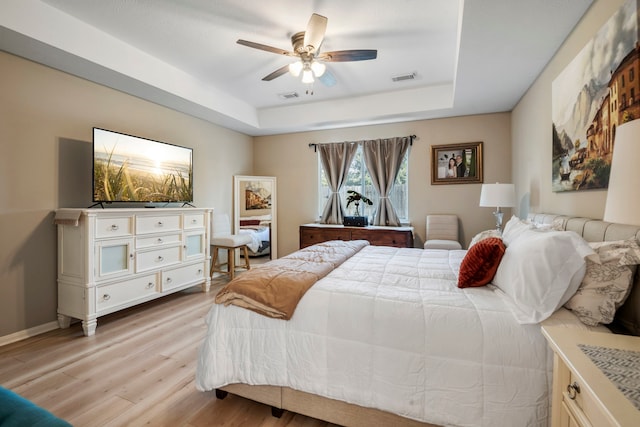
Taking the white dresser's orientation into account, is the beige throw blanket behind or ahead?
ahead

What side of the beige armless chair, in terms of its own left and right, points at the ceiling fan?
front

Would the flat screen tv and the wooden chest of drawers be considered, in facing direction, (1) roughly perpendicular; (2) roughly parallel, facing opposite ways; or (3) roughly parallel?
roughly perpendicular

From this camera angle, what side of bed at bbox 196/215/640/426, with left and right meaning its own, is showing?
left

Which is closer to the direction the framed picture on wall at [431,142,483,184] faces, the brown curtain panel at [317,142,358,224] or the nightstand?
the nightstand

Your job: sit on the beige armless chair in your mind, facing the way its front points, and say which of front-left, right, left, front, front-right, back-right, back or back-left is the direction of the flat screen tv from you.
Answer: front-right

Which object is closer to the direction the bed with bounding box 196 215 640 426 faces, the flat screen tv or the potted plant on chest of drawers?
the flat screen tv

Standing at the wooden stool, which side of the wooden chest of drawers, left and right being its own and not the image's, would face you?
right

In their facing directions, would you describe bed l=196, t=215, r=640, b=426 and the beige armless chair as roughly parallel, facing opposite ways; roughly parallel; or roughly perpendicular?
roughly perpendicular

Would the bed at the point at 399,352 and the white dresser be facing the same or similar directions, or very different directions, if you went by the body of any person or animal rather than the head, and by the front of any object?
very different directions

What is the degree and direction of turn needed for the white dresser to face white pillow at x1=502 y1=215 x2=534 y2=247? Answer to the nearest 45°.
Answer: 0° — it already faces it

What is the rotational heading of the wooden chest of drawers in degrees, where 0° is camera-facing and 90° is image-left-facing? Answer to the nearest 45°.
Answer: approximately 0°

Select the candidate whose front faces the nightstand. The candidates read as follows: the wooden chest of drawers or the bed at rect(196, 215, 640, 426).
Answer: the wooden chest of drawers

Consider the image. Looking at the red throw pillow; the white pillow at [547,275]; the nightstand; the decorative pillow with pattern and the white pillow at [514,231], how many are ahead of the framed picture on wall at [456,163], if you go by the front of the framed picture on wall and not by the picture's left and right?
5

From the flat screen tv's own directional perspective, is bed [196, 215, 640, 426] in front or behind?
in front

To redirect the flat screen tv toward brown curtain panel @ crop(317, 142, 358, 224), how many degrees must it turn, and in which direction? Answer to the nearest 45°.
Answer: approximately 45° to its left
